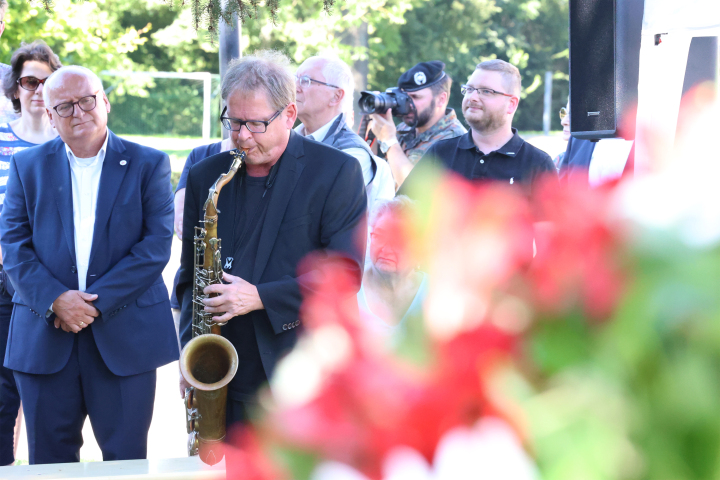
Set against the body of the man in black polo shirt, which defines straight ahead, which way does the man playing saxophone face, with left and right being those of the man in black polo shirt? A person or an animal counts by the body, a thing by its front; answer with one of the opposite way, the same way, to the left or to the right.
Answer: the same way

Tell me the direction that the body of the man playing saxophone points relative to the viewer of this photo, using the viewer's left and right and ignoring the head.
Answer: facing the viewer and to the left of the viewer

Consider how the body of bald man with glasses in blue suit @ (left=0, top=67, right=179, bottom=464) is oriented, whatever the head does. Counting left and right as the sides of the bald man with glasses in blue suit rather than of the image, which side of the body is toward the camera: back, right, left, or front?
front

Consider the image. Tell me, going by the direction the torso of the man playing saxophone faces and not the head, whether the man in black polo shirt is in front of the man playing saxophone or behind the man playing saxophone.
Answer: behind

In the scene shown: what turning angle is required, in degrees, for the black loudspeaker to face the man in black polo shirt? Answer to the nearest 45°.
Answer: approximately 90° to its right

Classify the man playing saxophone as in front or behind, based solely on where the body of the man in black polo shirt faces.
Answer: in front

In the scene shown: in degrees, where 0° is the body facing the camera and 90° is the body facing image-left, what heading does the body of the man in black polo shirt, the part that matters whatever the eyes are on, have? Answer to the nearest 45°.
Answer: approximately 45°

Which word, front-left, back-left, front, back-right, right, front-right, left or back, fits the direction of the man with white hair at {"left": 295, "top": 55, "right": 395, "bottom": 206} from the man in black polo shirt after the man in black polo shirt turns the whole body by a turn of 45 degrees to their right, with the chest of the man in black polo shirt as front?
front

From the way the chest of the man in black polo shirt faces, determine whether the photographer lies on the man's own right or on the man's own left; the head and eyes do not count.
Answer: on the man's own right

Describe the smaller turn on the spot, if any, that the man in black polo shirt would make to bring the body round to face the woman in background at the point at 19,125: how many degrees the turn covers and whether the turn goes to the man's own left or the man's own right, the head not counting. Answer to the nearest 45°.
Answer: approximately 45° to the man's own right

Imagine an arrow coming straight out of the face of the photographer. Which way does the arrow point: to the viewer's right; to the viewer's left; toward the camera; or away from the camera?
to the viewer's left

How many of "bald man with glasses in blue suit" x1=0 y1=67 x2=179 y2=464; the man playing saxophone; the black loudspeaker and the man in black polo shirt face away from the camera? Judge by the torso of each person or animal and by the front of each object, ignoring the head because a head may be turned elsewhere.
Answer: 0

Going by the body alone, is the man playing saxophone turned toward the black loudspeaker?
no

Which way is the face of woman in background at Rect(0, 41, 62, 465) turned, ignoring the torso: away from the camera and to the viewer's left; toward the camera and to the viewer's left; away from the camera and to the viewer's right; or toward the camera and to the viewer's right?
toward the camera and to the viewer's right
